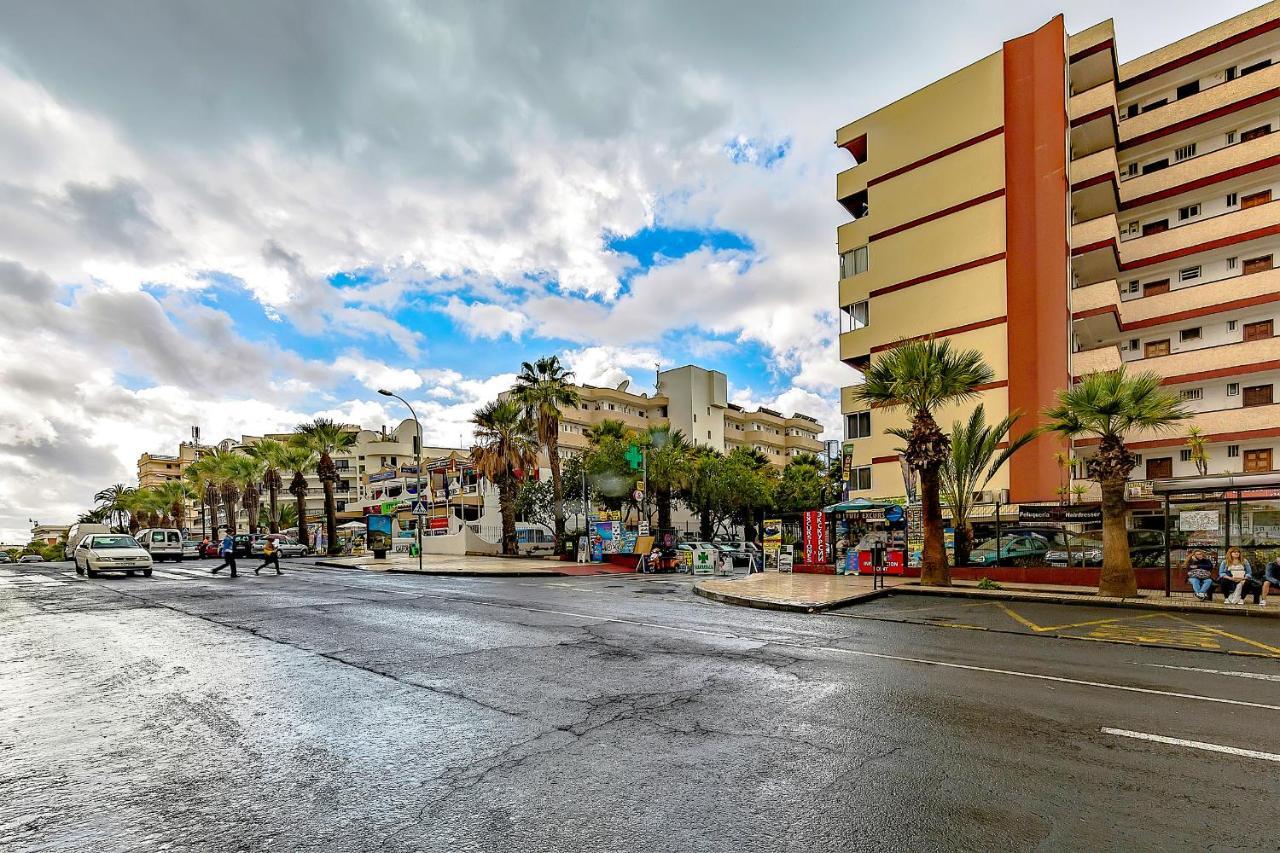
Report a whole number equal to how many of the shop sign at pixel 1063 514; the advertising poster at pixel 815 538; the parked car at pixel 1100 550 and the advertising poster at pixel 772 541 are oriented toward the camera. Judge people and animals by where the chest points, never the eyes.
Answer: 3

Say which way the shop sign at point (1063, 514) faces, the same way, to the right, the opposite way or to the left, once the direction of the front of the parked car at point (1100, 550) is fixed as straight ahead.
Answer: to the left

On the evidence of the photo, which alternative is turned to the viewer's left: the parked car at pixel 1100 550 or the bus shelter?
the parked car

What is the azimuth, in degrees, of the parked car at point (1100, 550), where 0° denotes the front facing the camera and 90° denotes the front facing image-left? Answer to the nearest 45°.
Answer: approximately 90°

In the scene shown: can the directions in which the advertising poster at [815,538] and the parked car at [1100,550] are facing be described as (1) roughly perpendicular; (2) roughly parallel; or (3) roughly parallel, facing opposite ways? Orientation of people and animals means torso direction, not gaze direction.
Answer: roughly perpendicular
